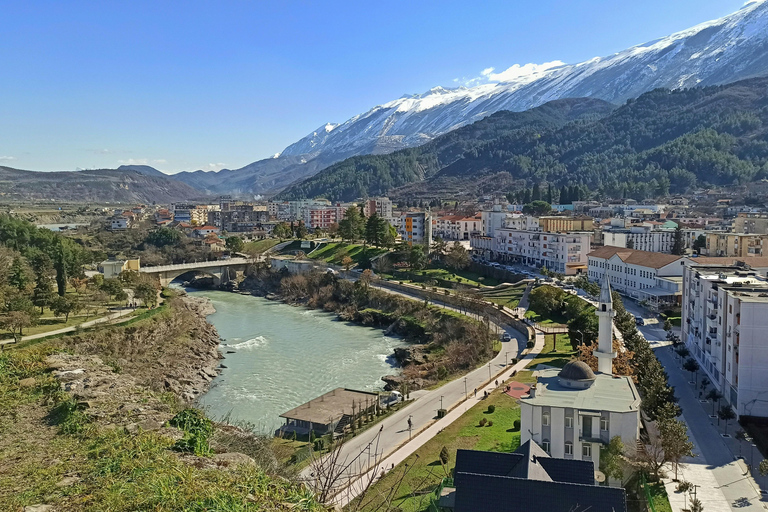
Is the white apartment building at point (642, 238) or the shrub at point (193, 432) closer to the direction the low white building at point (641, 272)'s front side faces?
the shrub

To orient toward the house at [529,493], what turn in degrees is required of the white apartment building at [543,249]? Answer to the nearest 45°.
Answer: approximately 45° to its left

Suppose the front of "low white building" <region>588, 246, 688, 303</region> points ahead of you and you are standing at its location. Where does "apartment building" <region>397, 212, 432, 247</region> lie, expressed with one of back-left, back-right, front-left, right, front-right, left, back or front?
right

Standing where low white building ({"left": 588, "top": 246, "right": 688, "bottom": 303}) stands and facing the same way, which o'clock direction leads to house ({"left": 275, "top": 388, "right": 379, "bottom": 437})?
The house is roughly at 11 o'clock from the low white building.

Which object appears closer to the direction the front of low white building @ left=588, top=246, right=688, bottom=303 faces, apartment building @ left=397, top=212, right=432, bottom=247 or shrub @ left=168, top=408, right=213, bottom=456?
the shrub

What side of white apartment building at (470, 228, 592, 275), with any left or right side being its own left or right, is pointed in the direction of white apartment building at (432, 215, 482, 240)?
right

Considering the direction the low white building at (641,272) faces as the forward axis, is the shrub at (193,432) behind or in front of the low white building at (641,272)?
in front

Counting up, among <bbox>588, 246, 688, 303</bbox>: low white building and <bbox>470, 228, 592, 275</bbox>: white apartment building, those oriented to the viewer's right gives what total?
0

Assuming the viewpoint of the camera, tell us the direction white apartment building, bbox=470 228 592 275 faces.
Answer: facing the viewer and to the left of the viewer

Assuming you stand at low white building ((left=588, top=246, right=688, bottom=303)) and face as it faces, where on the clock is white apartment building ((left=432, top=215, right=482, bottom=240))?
The white apartment building is roughly at 3 o'clock from the low white building.

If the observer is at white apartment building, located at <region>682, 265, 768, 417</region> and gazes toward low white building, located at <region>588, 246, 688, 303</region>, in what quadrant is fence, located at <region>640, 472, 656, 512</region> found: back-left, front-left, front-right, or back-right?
back-left

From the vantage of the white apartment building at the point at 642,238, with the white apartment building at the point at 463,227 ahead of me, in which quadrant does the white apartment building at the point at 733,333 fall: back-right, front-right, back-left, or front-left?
back-left

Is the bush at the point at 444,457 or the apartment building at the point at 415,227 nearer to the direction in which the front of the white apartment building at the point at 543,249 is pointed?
the bush

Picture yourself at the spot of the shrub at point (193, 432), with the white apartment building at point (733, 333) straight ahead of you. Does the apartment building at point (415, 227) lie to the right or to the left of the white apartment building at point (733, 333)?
left

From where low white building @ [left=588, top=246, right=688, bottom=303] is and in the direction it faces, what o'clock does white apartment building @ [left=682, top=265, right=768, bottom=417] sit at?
The white apartment building is roughly at 10 o'clock from the low white building.
